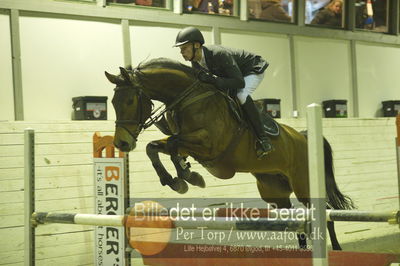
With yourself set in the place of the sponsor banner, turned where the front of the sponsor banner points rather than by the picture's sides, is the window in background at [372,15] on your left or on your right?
on your left

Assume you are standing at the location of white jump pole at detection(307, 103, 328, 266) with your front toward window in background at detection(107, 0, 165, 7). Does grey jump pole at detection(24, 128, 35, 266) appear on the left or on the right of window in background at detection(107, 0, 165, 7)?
left

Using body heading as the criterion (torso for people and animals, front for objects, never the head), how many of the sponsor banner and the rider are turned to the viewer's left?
1

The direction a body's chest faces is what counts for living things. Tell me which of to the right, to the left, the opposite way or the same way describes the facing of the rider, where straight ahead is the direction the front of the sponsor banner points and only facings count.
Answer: to the right

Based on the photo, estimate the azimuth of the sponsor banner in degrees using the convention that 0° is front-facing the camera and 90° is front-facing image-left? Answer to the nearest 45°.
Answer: approximately 0°

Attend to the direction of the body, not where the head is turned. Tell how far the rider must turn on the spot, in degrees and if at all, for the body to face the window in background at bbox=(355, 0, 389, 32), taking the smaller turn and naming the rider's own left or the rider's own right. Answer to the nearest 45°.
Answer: approximately 135° to the rider's own right

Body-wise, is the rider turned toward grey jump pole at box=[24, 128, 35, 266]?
yes

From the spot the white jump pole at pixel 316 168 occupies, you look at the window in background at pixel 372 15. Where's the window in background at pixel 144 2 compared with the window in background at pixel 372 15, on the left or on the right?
left

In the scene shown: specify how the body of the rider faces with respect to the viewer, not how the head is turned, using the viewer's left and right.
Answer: facing to the left of the viewer

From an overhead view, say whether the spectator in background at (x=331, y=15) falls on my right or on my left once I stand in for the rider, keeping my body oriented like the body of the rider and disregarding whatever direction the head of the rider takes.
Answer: on my right
